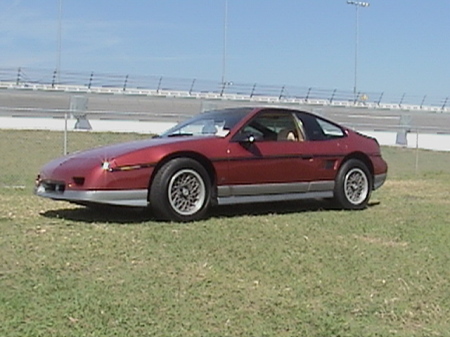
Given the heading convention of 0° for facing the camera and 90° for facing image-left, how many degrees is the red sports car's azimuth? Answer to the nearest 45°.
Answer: approximately 45°
